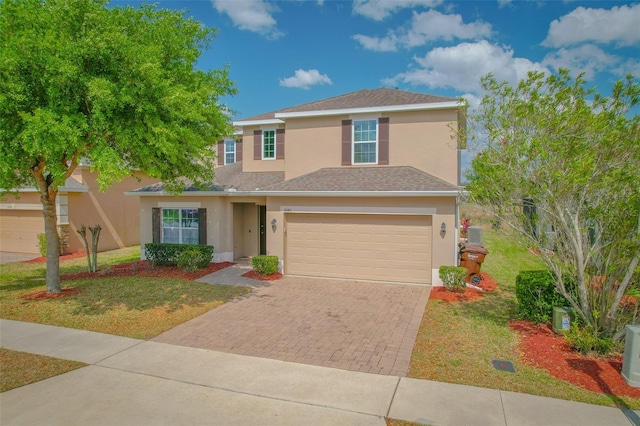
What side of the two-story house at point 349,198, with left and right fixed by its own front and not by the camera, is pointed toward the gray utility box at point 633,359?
front

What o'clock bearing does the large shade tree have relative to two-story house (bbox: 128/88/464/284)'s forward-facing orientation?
The large shade tree is roughly at 2 o'clock from the two-story house.

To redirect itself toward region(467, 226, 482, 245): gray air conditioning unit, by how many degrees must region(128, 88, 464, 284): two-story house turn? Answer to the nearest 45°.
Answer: approximately 90° to its left

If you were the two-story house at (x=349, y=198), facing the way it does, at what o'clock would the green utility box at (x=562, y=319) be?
The green utility box is roughly at 11 o'clock from the two-story house.

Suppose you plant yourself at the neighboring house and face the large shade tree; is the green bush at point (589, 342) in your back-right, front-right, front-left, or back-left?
front-left

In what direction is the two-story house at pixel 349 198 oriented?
toward the camera

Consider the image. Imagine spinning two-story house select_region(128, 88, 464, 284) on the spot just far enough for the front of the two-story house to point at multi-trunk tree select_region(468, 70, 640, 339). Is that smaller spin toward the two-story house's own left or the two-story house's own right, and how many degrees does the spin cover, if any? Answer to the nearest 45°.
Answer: approximately 45° to the two-story house's own left

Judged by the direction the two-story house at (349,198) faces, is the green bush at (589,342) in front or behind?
in front

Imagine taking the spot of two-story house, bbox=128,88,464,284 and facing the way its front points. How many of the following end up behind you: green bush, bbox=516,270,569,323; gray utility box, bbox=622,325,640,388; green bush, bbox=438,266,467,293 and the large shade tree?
0

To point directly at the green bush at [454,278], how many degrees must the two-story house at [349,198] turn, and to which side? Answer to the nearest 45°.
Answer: approximately 45° to its left

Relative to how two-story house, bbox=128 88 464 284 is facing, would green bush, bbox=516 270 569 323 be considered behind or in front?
in front

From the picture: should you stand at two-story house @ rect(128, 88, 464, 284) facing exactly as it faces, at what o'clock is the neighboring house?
The neighboring house is roughly at 4 o'clock from the two-story house.

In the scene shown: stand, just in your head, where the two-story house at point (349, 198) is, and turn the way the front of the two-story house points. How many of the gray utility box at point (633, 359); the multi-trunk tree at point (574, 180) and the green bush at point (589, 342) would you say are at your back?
0
